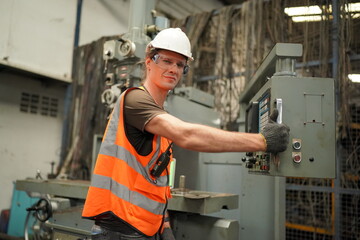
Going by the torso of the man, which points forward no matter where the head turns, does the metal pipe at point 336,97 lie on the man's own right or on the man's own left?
on the man's own left

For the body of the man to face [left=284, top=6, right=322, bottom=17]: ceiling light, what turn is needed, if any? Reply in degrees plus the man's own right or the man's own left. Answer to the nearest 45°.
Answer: approximately 90° to the man's own left

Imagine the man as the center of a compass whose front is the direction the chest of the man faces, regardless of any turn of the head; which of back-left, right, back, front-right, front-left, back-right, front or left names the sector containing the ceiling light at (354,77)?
left

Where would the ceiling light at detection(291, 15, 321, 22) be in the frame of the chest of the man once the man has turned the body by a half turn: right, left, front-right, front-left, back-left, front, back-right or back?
right

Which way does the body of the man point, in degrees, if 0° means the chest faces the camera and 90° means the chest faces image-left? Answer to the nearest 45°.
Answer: approximately 315°

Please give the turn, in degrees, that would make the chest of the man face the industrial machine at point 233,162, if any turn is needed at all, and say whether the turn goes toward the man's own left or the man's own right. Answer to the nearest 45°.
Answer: approximately 90° to the man's own left
